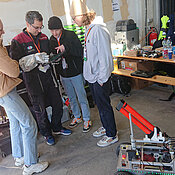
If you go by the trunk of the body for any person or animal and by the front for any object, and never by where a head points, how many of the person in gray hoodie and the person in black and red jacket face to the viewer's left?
1

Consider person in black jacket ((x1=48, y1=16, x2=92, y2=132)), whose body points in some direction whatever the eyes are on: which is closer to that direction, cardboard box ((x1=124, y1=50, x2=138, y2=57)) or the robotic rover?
the robotic rover

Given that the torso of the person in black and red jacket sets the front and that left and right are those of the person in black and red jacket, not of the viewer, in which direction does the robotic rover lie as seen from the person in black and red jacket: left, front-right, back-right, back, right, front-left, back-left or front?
front

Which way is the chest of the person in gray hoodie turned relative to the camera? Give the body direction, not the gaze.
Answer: to the viewer's left

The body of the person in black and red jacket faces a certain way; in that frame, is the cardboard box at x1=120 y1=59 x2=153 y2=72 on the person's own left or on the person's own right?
on the person's own left

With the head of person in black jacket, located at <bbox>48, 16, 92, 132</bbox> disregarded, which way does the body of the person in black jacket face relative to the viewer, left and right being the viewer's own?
facing the viewer and to the left of the viewer

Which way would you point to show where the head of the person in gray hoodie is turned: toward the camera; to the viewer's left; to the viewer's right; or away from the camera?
to the viewer's left

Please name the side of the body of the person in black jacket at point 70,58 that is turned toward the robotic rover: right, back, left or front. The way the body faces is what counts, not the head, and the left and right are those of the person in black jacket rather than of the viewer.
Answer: left

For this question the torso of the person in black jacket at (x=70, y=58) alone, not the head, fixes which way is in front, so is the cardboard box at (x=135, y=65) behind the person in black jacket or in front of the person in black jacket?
behind

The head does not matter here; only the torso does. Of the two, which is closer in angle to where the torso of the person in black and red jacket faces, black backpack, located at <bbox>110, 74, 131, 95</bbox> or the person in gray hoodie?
the person in gray hoodie

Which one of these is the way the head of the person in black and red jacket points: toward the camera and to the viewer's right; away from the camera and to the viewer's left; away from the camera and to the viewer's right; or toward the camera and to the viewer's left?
toward the camera and to the viewer's right
